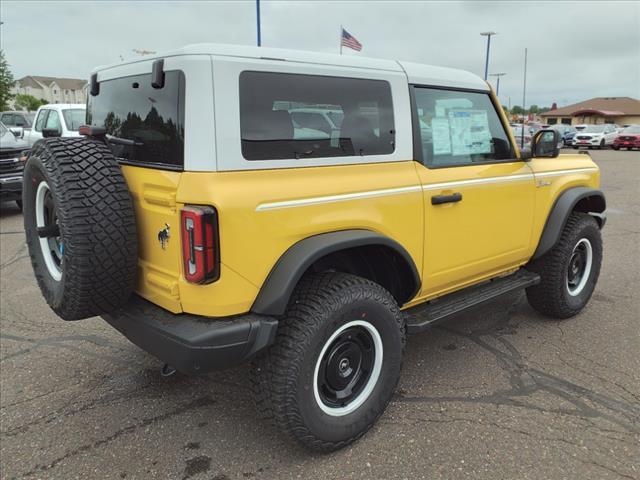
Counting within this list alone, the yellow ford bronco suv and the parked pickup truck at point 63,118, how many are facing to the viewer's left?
0

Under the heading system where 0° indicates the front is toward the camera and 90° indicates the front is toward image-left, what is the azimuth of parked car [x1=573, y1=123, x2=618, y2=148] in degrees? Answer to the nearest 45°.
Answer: approximately 45°

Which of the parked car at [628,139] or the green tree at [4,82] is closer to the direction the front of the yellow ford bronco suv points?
the parked car

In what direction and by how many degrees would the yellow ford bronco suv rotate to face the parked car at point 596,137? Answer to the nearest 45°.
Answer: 0° — it already faces it

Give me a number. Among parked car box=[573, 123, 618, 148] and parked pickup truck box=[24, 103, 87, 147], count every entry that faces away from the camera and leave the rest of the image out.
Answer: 0

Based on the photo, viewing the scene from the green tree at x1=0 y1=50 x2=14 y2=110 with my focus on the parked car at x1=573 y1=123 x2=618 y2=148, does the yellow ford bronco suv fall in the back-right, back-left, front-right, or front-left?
front-right

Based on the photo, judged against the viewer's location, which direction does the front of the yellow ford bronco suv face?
facing away from the viewer and to the right of the viewer

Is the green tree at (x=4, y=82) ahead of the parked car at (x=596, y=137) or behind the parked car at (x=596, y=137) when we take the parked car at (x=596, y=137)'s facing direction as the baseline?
ahead

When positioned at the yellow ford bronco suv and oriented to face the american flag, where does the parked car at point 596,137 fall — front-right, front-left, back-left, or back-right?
front-right

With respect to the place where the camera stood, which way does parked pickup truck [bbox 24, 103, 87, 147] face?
facing the viewer and to the right of the viewer
